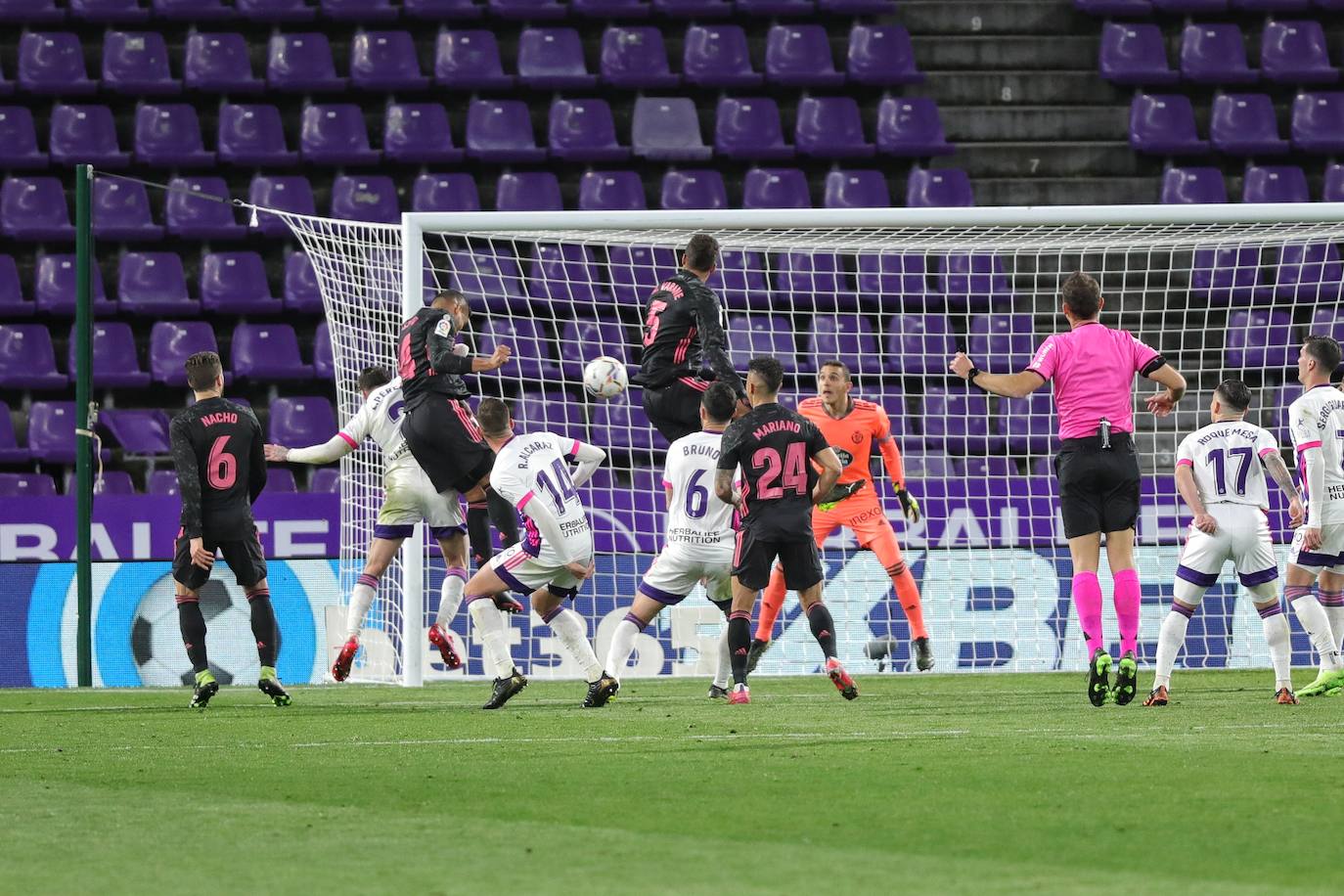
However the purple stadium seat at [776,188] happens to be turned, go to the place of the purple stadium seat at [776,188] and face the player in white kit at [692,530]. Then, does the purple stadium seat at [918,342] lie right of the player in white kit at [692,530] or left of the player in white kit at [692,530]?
left

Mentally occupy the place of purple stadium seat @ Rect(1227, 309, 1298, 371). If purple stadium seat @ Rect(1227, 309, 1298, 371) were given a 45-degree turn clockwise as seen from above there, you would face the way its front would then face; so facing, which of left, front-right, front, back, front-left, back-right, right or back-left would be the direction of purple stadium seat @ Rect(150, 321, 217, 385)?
front-right

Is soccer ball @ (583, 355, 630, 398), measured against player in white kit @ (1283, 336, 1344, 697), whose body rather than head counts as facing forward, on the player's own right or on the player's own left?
on the player's own left

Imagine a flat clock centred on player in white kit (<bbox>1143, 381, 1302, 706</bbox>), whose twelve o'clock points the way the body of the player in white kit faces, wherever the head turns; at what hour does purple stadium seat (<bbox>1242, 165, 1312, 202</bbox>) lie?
The purple stadium seat is roughly at 12 o'clock from the player in white kit.

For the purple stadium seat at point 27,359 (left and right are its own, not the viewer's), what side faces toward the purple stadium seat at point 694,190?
left

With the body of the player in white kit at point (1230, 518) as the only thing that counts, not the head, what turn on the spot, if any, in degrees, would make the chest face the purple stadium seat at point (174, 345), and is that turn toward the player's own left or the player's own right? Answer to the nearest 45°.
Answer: approximately 45° to the player's own left

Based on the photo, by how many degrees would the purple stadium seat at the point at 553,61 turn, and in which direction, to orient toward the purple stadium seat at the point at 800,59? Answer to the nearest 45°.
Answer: approximately 45° to its left

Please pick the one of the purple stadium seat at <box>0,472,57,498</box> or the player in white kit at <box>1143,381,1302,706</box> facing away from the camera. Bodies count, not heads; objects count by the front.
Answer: the player in white kit
